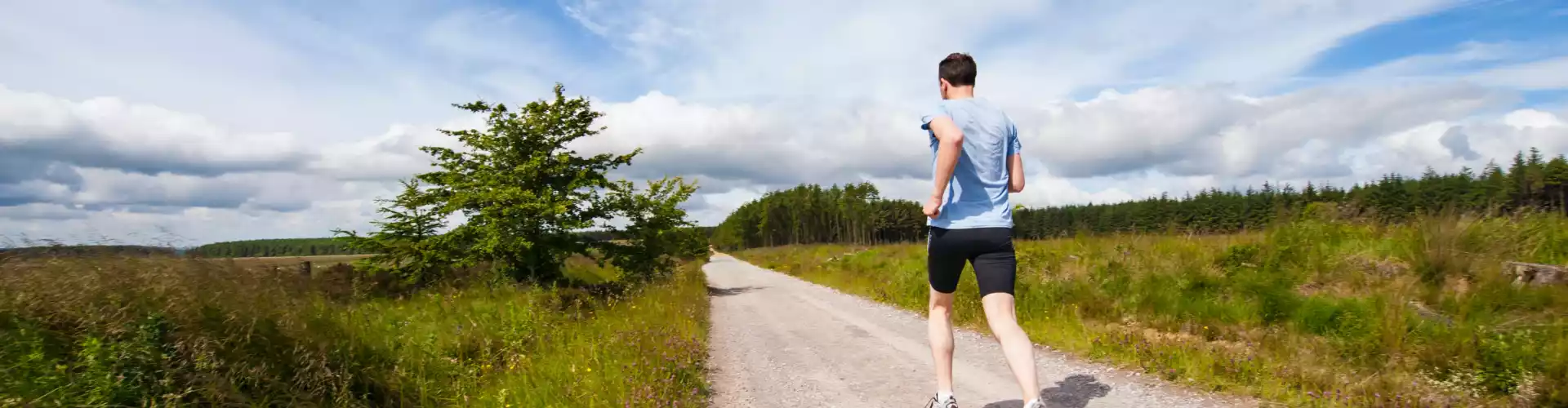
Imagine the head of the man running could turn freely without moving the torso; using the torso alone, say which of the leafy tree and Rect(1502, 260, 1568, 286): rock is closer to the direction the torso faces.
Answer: the leafy tree

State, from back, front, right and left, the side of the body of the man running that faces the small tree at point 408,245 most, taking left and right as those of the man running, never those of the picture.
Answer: front

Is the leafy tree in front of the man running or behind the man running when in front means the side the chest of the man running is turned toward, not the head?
in front

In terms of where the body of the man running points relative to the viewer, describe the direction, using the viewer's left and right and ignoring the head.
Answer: facing away from the viewer and to the left of the viewer

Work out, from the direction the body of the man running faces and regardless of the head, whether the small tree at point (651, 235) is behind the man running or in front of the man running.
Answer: in front

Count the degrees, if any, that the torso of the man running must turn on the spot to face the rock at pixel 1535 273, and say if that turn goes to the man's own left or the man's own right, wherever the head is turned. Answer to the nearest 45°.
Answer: approximately 90° to the man's own right
